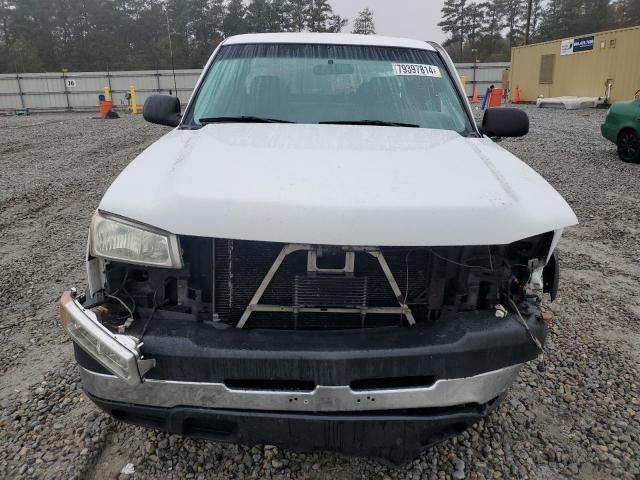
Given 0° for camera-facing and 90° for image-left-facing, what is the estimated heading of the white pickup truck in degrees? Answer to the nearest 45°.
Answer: approximately 0°

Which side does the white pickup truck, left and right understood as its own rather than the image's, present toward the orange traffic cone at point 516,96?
back

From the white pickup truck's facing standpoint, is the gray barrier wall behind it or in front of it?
behind

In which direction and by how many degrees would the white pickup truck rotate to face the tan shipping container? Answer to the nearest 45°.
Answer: approximately 135° to its left

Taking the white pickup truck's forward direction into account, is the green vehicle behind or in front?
behind
